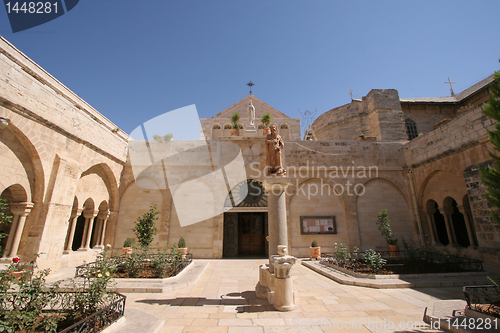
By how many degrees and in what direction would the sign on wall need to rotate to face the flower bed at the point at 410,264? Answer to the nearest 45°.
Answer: approximately 45° to its left

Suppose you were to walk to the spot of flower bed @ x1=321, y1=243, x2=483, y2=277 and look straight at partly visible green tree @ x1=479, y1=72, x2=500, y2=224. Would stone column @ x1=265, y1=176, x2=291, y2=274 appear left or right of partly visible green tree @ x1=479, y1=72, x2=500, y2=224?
right

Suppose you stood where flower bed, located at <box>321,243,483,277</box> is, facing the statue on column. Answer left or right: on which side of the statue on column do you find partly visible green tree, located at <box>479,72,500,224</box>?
left

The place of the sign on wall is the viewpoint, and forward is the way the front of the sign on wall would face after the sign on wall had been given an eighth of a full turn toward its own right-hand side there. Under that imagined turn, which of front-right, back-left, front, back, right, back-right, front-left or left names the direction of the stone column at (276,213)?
front-left

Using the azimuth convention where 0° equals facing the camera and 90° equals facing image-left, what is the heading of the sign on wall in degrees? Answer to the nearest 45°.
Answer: approximately 0°

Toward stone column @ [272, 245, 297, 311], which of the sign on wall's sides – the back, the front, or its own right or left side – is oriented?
front

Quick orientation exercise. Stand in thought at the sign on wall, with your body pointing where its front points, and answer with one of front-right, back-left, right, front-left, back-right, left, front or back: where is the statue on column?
front

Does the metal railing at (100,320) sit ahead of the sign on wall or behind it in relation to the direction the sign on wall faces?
ahead

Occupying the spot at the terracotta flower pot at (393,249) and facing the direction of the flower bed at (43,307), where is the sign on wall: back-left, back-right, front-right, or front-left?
front-right

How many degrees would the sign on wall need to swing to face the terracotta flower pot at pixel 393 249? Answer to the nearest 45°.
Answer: approximately 90° to its left
